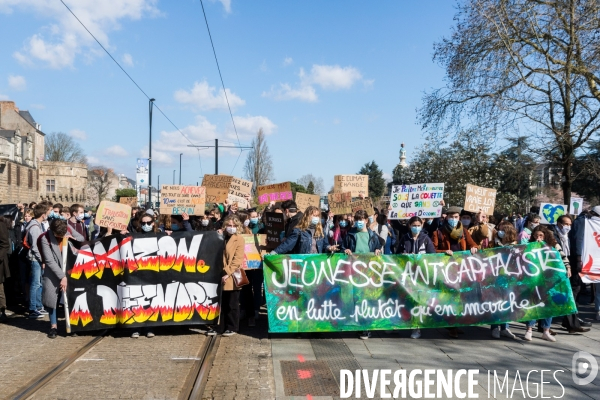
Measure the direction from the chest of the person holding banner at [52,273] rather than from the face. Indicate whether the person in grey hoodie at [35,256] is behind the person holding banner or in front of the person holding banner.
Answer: behind

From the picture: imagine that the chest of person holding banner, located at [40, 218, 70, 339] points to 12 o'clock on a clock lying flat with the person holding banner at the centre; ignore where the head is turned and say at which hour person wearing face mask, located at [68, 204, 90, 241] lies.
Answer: The person wearing face mask is roughly at 8 o'clock from the person holding banner.

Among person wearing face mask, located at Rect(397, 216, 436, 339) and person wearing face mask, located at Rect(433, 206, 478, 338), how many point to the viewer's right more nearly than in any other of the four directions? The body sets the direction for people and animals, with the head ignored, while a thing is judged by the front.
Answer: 0

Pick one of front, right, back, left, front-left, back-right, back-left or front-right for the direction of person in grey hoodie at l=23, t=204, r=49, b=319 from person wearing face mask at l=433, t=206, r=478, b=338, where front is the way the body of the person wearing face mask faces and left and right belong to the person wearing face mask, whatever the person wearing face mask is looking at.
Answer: right

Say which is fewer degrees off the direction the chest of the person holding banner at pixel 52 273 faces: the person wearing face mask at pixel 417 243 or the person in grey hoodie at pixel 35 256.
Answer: the person wearing face mask

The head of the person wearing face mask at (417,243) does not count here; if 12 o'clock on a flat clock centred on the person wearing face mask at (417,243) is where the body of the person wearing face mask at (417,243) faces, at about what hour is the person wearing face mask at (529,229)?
the person wearing face mask at (529,229) is roughly at 8 o'clock from the person wearing face mask at (417,243).

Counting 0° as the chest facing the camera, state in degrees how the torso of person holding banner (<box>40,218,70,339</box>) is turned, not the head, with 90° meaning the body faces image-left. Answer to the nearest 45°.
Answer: approximately 315°

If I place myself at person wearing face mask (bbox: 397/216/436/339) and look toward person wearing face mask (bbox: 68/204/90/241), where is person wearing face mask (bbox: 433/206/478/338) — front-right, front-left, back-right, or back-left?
back-right
